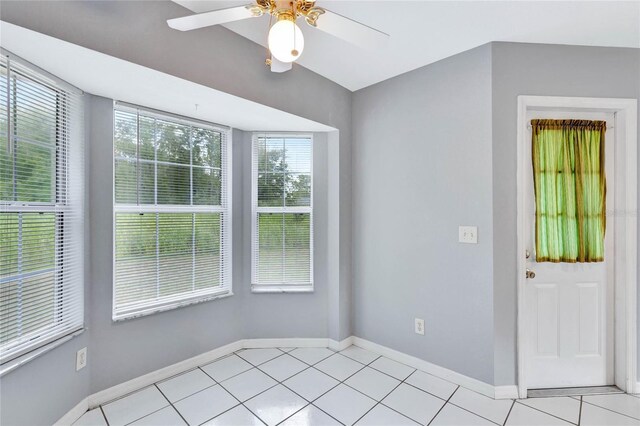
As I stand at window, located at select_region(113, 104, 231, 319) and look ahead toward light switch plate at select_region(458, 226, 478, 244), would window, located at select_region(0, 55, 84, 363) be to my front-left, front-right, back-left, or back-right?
back-right

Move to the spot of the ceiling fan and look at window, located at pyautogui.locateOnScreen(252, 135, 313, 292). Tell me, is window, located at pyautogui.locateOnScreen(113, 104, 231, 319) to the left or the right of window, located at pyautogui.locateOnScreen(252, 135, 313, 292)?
left

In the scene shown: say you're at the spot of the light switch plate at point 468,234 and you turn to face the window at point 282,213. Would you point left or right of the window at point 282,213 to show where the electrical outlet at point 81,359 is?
left

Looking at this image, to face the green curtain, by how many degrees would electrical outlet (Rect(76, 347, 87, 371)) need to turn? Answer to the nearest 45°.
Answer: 0° — it already faces it

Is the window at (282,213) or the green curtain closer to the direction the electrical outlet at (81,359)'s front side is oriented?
the green curtain

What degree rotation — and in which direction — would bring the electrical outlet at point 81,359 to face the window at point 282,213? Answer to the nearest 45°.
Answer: approximately 45° to its left

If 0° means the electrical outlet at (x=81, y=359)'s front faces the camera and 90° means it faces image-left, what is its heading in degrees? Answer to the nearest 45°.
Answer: approximately 315°

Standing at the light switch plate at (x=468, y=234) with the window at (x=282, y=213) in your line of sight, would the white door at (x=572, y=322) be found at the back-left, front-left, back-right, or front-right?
back-right
